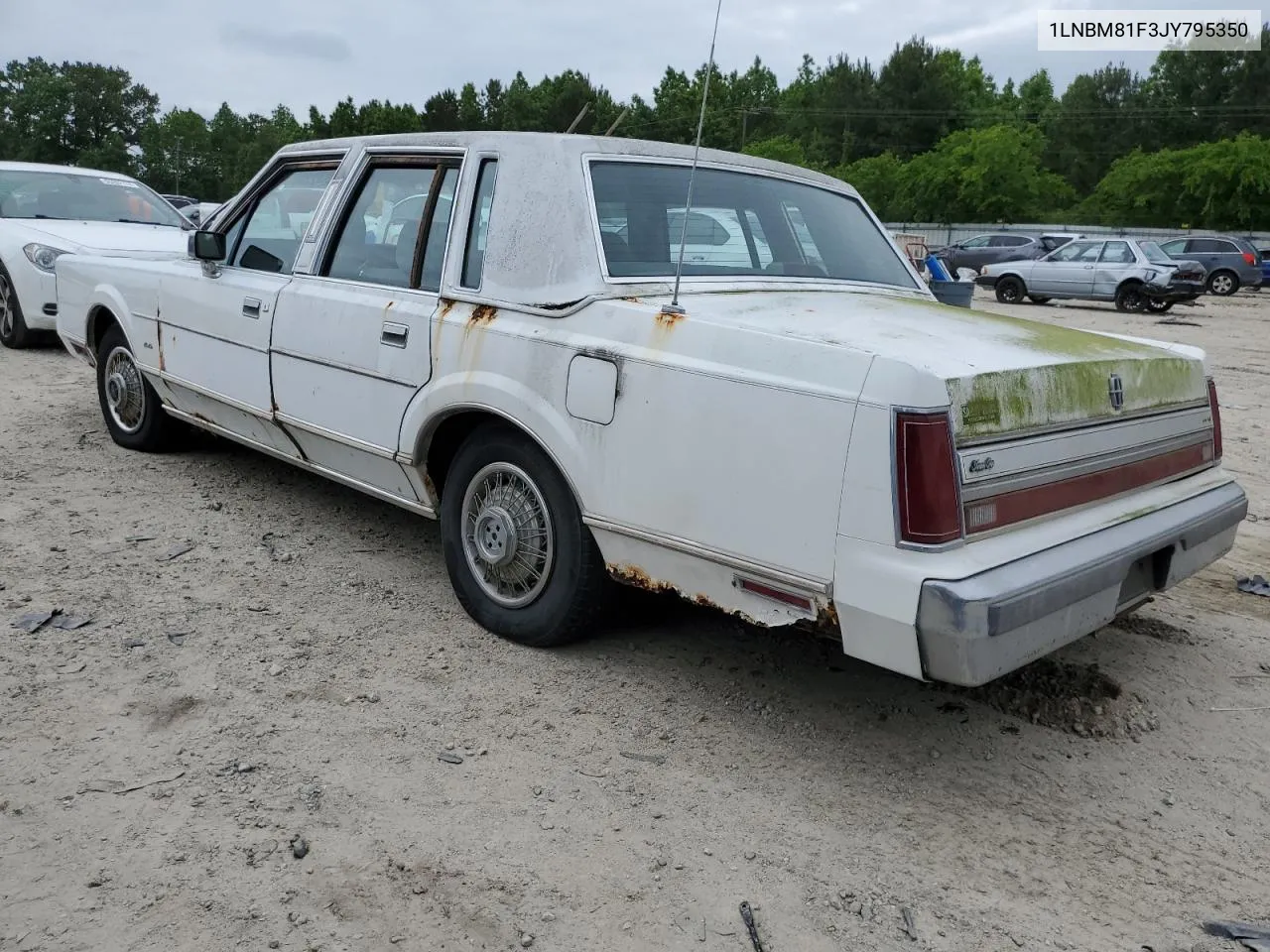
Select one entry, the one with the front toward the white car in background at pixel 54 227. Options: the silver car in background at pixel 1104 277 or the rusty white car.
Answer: the rusty white car

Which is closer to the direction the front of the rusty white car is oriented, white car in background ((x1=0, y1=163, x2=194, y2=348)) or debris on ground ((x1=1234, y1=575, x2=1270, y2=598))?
the white car in background

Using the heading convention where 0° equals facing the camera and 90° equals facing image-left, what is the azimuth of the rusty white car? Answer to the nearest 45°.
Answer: approximately 135°

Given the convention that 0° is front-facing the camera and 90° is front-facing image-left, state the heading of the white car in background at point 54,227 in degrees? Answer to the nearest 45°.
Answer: approximately 315°

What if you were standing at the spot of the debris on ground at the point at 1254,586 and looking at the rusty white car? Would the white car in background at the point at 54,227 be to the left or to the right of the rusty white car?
right

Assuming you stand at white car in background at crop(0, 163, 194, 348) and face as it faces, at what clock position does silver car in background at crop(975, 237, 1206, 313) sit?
The silver car in background is roughly at 10 o'clock from the white car in background.

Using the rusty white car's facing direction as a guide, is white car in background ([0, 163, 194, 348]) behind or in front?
in front

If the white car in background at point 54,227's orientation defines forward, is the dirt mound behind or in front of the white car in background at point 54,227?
in front
